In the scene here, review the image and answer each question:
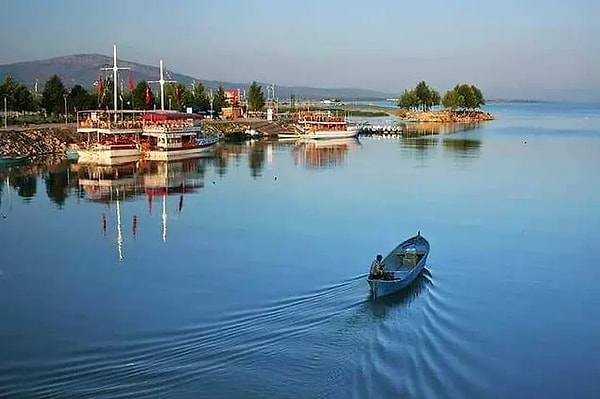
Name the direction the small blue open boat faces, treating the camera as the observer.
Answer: facing away from the viewer and to the right of the viewer

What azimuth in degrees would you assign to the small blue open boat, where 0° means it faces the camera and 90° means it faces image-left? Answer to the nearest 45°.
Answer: approximately 225°
